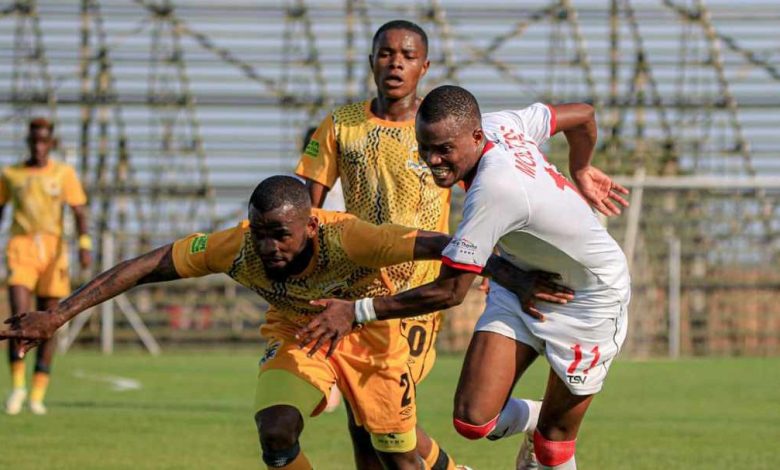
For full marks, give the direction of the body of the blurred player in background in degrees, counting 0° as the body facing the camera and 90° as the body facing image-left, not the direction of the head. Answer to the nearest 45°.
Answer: approximately 0°

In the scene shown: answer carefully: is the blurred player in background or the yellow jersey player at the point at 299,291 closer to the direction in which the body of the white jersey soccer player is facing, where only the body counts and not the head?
the yellow jersey player

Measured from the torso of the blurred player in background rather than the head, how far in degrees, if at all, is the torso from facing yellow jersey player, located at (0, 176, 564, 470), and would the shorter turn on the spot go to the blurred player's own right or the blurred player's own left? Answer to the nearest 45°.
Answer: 0° — they already face them

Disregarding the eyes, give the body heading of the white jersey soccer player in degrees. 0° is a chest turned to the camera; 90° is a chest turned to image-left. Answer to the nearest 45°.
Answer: approximately 45°

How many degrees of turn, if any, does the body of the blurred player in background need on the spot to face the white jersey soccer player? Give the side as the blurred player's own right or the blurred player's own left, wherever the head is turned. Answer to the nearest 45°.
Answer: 0° — they already face them

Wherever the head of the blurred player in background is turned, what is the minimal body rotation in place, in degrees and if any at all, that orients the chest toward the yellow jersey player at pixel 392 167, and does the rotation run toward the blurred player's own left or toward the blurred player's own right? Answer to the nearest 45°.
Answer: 0° — they already face them
